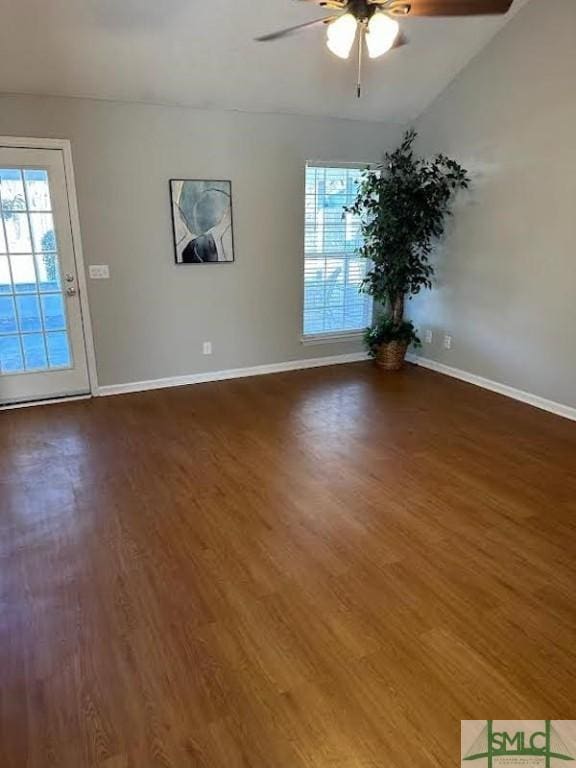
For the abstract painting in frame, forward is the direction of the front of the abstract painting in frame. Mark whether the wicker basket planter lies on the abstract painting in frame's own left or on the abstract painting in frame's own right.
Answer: on the abstract painting in frame's own left

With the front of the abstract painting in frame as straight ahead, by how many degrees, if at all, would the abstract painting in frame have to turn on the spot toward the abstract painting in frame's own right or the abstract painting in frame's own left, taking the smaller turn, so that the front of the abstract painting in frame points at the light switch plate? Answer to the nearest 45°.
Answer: approximately 90° to the abstract painting in frame's own right

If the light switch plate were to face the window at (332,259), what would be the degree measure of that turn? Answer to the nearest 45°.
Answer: approximately 90° to its left

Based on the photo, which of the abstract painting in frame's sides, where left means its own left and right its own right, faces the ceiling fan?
front

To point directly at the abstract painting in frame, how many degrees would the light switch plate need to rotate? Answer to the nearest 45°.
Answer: approximately 90° to its left

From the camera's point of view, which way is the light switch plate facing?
toward the camera

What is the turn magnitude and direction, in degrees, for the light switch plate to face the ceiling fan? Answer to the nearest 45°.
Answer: approximately 45° to its left

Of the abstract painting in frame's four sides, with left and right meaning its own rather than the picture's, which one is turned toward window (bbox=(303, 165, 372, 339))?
left

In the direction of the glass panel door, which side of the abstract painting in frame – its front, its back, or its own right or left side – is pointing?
right

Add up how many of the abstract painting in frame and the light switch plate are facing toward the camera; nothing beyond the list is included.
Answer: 2

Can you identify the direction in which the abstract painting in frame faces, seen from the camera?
facing the viewer

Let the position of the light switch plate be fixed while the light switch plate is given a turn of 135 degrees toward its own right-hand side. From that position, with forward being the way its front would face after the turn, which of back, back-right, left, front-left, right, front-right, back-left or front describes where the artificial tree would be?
back-right

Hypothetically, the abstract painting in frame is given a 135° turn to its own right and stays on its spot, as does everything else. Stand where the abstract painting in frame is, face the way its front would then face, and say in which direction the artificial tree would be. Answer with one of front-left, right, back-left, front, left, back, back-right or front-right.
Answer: back-right
